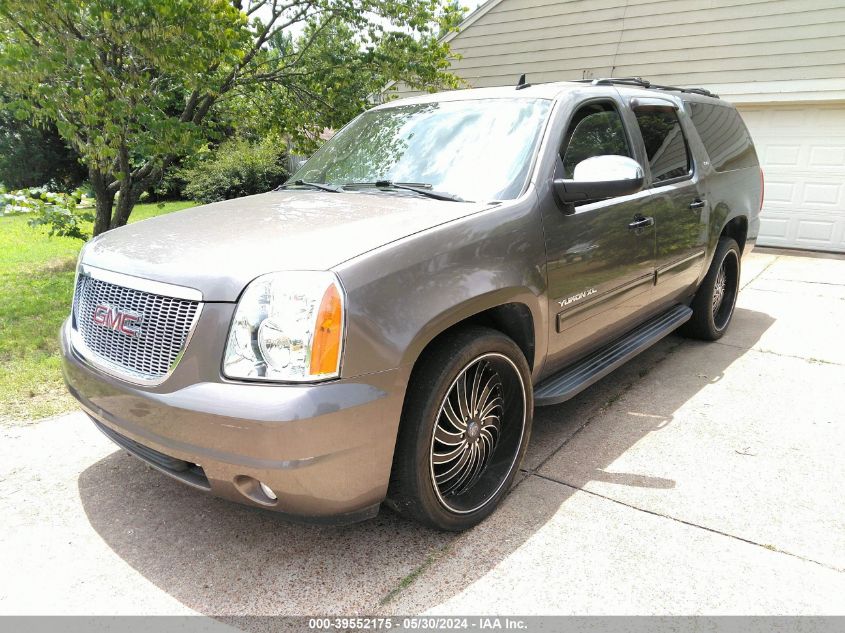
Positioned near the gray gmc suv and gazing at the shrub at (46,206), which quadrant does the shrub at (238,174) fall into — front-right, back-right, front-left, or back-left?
front-right

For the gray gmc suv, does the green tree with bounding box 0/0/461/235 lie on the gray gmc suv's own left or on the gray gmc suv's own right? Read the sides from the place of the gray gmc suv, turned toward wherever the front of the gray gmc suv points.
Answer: on the gray gmc suv's own right

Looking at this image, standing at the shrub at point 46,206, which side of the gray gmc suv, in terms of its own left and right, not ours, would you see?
right

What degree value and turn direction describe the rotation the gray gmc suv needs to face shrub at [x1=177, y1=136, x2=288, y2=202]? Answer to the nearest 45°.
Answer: approximately 135° to its right

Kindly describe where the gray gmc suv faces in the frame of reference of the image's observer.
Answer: facing the viewer and to the left of the viewer
